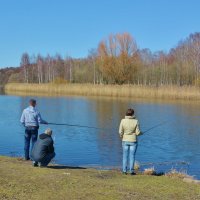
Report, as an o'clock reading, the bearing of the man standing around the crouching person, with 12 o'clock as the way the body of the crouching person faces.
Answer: The man standing is roughly at 10 o'clock from the crouching person.

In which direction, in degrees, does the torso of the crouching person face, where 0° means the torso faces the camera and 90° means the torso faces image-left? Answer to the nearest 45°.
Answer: approximately 225°

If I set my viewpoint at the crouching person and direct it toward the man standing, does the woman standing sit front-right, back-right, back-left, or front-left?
back-right

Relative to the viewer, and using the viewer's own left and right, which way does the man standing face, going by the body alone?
facing away from the viewer

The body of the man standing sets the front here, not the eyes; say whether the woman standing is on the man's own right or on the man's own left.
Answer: on the man's own right

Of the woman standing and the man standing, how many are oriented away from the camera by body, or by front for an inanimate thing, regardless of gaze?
2

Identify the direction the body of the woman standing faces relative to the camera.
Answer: away from the camera

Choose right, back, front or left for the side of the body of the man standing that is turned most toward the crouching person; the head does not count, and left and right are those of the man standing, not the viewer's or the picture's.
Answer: back

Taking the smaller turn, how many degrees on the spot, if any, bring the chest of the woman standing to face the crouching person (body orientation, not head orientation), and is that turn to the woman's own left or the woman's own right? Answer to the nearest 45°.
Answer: approximately 90° to the woman's own left
